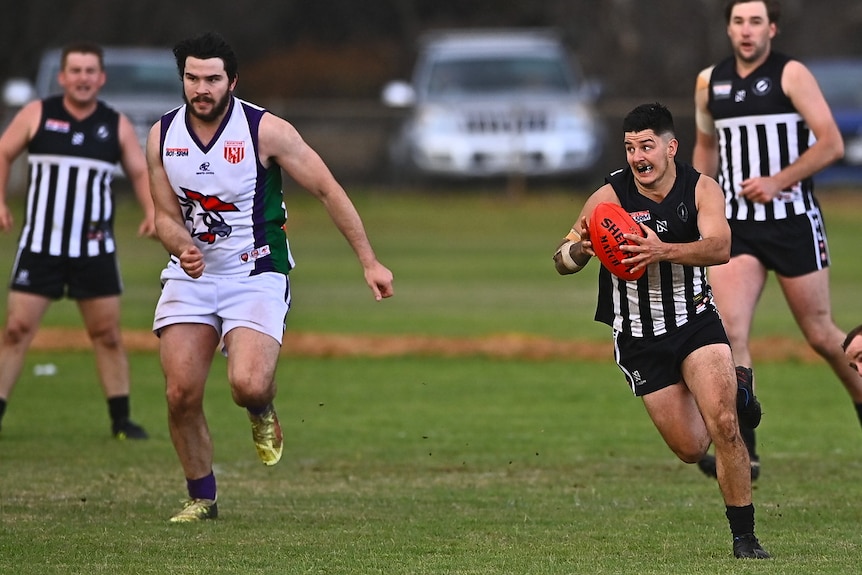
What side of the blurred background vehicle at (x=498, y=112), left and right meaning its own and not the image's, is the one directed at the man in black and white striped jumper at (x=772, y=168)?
front

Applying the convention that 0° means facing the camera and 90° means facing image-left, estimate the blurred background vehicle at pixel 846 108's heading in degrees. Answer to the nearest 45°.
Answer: approximately 0°

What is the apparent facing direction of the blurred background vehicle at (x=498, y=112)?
toward the camera

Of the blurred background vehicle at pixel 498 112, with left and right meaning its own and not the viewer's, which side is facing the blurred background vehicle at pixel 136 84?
right

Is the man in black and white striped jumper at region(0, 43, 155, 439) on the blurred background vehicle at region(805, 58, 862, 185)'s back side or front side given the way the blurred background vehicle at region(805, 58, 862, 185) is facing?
on the front side

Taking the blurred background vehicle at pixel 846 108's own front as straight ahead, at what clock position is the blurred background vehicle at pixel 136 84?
the blurred background vehicle at pixel 136 84 is roughly at 2 o'clock from the blurred background vehicle at pixel 846 108.
